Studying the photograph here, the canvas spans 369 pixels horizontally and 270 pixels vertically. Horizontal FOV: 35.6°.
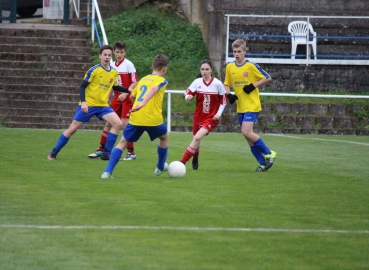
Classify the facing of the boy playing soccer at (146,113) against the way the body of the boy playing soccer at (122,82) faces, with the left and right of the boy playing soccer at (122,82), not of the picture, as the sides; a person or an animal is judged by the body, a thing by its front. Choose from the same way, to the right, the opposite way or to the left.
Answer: the opposite way

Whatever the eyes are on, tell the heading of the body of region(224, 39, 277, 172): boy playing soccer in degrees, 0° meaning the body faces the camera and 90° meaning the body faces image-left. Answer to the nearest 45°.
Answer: approximately 45°

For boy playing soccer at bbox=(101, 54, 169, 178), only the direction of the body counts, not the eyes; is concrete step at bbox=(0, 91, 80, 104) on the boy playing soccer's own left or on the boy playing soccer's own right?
on the boy playing soccer's own left

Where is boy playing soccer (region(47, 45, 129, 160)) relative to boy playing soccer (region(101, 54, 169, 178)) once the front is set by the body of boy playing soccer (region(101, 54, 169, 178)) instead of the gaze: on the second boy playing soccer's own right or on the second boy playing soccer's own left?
on the second boy playing soccer's own left

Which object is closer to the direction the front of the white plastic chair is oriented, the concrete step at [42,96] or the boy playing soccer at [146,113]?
the boy playing soccer

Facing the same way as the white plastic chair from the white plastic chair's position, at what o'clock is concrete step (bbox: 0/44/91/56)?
The concrete step is roughly at 4 o'clock from the white plastic chair.

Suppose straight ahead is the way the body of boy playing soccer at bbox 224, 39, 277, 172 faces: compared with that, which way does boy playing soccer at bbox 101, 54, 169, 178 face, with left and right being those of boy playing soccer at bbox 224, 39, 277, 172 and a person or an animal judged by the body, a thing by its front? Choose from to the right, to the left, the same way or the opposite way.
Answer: the opposite way

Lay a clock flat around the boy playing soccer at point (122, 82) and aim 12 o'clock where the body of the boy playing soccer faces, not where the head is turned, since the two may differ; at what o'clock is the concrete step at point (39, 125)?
The concrete step is roughly at 4 o'clock from the boy playing soccer.

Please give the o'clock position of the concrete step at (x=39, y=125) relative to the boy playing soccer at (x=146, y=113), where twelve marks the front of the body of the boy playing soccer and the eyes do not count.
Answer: The concrete step is roughly at 10 o'clock from the boy playing soccer.

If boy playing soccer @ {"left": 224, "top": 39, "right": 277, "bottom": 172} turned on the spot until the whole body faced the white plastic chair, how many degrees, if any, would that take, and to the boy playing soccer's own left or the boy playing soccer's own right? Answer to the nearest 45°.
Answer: approximately 135° to the boy playing soccer's own right
